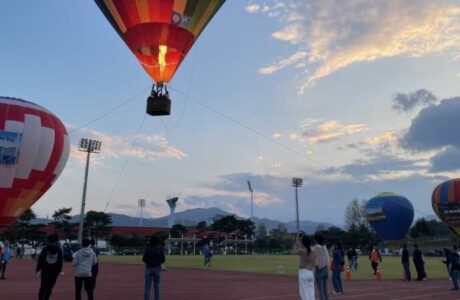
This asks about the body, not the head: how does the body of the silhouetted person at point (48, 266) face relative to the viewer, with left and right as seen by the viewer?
facing away from the viewer

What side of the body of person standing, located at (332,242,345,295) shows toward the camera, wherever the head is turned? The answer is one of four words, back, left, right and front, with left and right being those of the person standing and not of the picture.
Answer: back

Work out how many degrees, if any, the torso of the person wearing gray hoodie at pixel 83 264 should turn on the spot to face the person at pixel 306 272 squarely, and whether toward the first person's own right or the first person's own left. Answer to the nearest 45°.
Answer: approximately 135° to the first person's own right

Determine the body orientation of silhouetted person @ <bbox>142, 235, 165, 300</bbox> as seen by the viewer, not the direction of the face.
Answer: away from the camera

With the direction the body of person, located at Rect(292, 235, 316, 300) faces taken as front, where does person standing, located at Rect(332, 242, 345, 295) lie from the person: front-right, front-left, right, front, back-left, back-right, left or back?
front-right

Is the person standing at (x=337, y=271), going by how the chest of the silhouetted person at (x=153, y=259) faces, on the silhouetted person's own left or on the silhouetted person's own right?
on the silhouetted person's own right

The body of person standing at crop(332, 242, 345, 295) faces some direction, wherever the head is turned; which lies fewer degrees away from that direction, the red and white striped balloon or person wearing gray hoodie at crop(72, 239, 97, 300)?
the red and white striped balloon

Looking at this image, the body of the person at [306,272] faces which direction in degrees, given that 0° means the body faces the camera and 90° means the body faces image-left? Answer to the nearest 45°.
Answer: approximately 135°

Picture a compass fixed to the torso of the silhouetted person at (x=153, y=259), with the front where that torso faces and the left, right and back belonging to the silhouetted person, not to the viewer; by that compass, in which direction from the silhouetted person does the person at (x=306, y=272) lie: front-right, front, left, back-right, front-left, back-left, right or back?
back-right

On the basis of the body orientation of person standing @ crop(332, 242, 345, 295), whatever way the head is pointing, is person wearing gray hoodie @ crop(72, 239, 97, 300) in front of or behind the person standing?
in front

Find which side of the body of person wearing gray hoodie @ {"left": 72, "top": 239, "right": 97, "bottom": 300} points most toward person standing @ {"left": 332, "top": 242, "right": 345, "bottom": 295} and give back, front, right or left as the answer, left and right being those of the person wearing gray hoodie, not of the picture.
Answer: right

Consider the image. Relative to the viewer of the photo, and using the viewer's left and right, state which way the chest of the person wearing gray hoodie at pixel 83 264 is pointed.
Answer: facing away from the viewer
